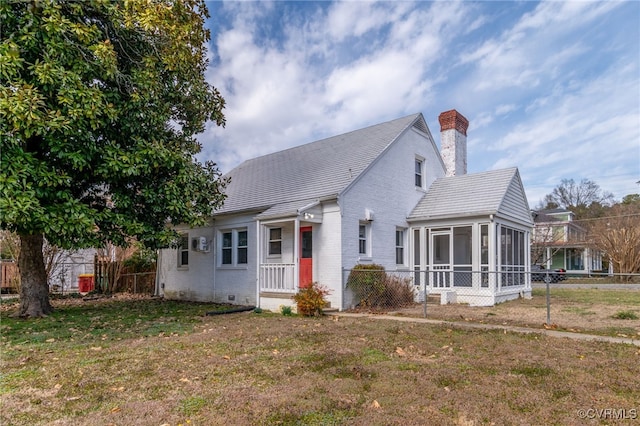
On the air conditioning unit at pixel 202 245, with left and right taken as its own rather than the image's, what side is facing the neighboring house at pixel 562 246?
back

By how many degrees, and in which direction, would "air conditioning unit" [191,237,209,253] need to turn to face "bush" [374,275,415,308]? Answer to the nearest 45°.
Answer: approximately 90° to its left

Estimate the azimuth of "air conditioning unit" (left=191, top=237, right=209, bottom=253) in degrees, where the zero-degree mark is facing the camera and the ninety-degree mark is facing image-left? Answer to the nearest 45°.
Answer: approximately 45°

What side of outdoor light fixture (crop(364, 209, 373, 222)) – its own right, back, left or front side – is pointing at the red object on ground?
back

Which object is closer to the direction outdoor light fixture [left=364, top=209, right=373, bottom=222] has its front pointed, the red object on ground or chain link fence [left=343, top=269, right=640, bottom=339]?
the chain link fence
